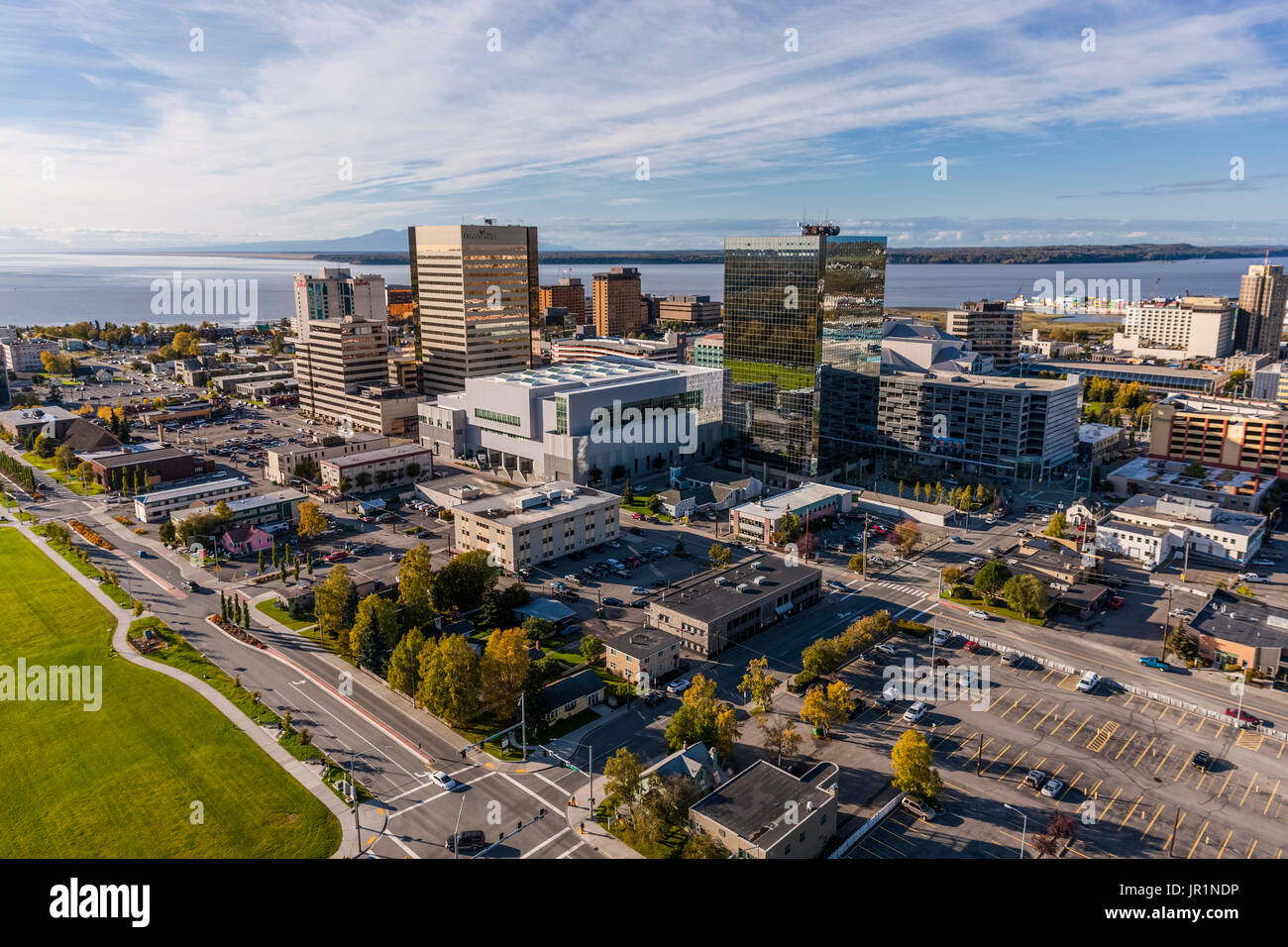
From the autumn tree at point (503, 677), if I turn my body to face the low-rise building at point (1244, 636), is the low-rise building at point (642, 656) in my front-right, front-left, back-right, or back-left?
front-left

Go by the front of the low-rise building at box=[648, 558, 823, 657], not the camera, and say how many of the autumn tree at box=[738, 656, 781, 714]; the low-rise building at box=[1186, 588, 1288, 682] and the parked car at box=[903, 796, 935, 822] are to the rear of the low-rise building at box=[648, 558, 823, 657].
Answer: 0

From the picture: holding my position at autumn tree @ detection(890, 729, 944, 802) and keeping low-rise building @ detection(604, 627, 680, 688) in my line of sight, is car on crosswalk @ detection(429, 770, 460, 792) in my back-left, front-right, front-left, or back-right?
front-left

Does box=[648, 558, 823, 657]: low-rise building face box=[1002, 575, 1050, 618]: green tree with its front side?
no

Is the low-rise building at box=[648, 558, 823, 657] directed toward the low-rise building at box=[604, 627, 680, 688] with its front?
no

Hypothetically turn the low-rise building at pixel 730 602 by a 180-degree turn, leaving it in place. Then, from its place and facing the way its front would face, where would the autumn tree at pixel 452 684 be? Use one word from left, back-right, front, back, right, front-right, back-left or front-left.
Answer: left

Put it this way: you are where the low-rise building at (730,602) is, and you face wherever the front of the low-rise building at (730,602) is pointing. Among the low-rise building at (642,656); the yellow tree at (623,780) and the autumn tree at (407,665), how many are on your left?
0

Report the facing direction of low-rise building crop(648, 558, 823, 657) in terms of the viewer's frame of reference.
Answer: facing the viewer and to the right of the viewer

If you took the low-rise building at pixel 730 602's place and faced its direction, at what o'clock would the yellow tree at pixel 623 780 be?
The yellow tree is roughly at 2 o'clock from the low-rise building.

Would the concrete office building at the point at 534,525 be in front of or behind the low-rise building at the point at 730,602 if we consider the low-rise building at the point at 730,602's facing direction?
behind

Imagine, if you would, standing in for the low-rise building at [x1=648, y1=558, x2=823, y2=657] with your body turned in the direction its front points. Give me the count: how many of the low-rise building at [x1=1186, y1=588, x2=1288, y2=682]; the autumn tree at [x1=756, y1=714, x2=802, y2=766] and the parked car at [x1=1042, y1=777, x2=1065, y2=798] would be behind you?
0

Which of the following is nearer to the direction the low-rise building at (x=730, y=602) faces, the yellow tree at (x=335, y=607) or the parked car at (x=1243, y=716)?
the parked car

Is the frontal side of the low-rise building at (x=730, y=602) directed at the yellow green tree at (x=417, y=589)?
no

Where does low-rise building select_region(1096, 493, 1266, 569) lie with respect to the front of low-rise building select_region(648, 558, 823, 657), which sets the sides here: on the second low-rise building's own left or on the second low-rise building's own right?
on the second low-rise building's own left

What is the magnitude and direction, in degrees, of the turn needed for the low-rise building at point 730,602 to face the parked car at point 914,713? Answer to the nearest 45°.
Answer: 0° — it already faces it

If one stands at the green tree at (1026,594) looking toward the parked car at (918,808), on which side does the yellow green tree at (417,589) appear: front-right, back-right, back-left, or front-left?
front-right
